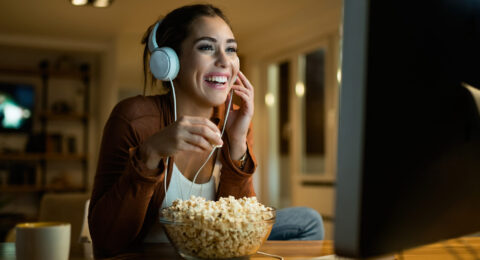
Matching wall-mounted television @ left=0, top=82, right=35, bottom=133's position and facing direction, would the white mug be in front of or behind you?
in front

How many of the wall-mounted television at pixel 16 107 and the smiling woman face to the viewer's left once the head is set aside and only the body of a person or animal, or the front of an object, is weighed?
0

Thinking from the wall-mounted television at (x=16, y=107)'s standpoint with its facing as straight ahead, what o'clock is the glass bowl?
The glass bowl is roughly at 12 o'clock from the wall-mounted television.

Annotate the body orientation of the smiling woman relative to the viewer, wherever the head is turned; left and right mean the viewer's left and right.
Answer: facing the viewer and to the right of the viewer

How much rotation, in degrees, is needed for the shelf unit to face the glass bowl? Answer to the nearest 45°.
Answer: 0° — it already faces it

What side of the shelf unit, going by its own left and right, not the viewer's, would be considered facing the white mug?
front

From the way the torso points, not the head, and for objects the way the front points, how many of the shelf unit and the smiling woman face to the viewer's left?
0

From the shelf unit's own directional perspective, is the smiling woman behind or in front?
in front

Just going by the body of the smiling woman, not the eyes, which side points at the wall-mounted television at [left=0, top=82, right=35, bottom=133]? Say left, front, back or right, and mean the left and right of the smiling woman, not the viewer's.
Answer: back

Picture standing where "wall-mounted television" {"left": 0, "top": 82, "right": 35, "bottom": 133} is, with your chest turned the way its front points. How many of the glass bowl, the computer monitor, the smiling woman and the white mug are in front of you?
4

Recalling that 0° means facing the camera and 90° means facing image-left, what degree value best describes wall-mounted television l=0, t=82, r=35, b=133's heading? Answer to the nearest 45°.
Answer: approximately 0°

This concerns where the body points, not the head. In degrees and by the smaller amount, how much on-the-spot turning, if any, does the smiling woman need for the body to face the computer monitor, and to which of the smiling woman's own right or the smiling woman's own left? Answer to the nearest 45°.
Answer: approximately 45° to the smiling woman's own right

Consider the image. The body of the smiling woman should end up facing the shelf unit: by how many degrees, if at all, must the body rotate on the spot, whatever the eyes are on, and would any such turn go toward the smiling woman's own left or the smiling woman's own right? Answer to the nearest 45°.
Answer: approximately 135° to the smiling woman's own left

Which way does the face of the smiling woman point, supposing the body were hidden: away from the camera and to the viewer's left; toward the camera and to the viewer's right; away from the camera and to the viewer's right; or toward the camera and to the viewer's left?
toward the camera and to the viewer's right
